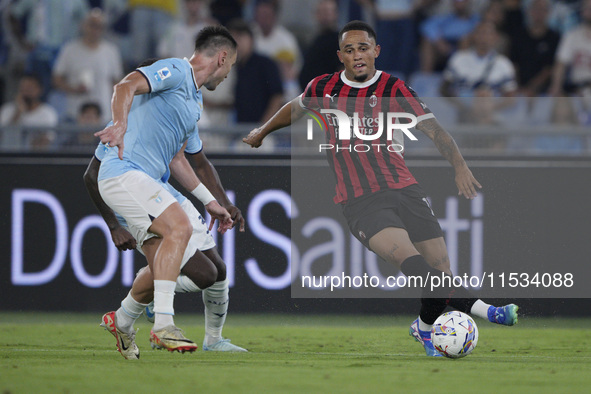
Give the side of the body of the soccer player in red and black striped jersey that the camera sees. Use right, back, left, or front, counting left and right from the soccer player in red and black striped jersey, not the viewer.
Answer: front

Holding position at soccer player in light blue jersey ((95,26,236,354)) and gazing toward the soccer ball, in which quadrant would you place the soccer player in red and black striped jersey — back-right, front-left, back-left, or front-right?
front-left

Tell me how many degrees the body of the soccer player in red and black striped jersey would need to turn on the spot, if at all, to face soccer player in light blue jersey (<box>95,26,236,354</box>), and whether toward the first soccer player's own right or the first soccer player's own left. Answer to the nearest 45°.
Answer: approximately 45° to the first soccer player's own right
